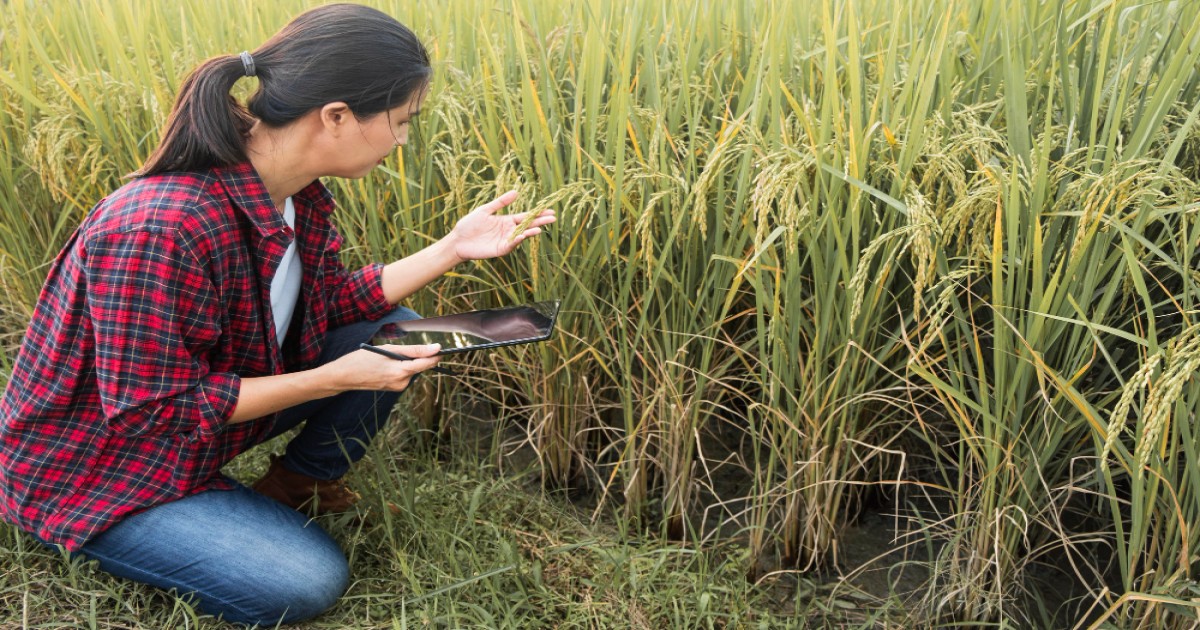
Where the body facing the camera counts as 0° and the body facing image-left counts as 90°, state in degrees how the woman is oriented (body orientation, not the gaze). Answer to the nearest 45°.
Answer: approximately 270°

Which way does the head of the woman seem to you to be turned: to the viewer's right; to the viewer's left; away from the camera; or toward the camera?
to the viewer's right
